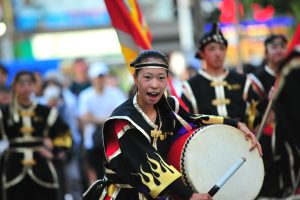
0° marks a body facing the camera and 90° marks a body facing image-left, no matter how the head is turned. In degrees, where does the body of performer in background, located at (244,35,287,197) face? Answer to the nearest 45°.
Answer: approximately 315°

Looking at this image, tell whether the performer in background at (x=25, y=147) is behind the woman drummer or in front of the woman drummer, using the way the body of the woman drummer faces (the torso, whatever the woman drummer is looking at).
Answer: behind

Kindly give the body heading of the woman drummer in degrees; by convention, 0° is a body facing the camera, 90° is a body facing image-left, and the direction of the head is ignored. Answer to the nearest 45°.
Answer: approximately 315°

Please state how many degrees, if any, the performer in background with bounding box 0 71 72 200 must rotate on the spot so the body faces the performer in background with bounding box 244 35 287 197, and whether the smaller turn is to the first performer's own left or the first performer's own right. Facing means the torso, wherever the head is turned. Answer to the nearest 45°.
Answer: approximately 90° to the first performer's own left

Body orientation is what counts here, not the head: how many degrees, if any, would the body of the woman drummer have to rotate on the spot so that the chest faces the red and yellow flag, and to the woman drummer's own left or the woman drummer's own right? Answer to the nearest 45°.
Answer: approximately 135° to the woman drummer's own left

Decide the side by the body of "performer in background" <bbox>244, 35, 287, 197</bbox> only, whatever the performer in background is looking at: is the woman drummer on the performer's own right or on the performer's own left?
on the performer's own right

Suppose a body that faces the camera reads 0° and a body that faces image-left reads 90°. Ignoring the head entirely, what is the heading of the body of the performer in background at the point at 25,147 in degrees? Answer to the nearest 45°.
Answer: approximately 0°
